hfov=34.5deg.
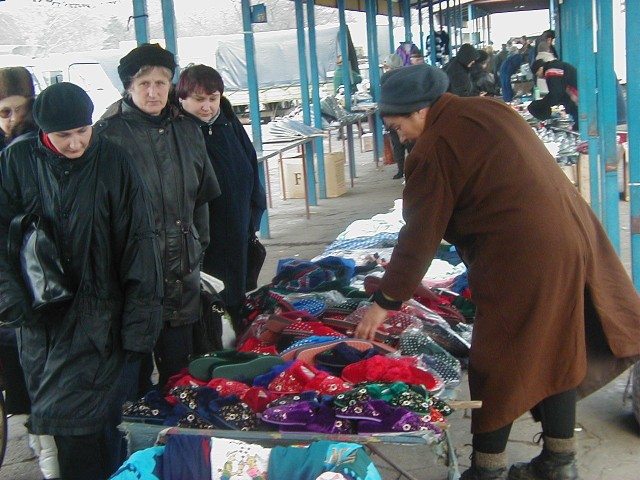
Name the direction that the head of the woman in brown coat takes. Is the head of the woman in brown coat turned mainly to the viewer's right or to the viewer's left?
to the viewer's left

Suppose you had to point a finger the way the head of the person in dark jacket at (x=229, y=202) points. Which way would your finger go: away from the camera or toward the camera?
toward the camera

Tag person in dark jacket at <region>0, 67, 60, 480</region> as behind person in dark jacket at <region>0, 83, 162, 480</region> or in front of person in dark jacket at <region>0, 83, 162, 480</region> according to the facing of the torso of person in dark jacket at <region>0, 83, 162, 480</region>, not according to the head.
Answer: behind

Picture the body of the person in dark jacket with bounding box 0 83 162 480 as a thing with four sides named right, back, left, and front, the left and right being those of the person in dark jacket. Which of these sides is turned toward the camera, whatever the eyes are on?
front

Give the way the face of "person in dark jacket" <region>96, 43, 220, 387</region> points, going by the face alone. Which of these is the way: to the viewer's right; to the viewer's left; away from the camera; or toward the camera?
toward the camera
